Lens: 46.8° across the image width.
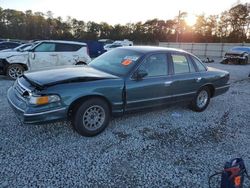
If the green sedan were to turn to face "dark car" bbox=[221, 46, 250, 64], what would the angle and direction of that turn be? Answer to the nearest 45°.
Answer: approximately 180°

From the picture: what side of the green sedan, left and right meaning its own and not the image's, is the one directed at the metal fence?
back

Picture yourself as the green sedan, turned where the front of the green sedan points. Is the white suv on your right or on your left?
on your right

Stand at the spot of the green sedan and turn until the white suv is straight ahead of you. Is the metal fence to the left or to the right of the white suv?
right

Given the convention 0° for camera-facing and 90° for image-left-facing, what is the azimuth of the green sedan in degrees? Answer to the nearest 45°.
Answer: approximately 45°
